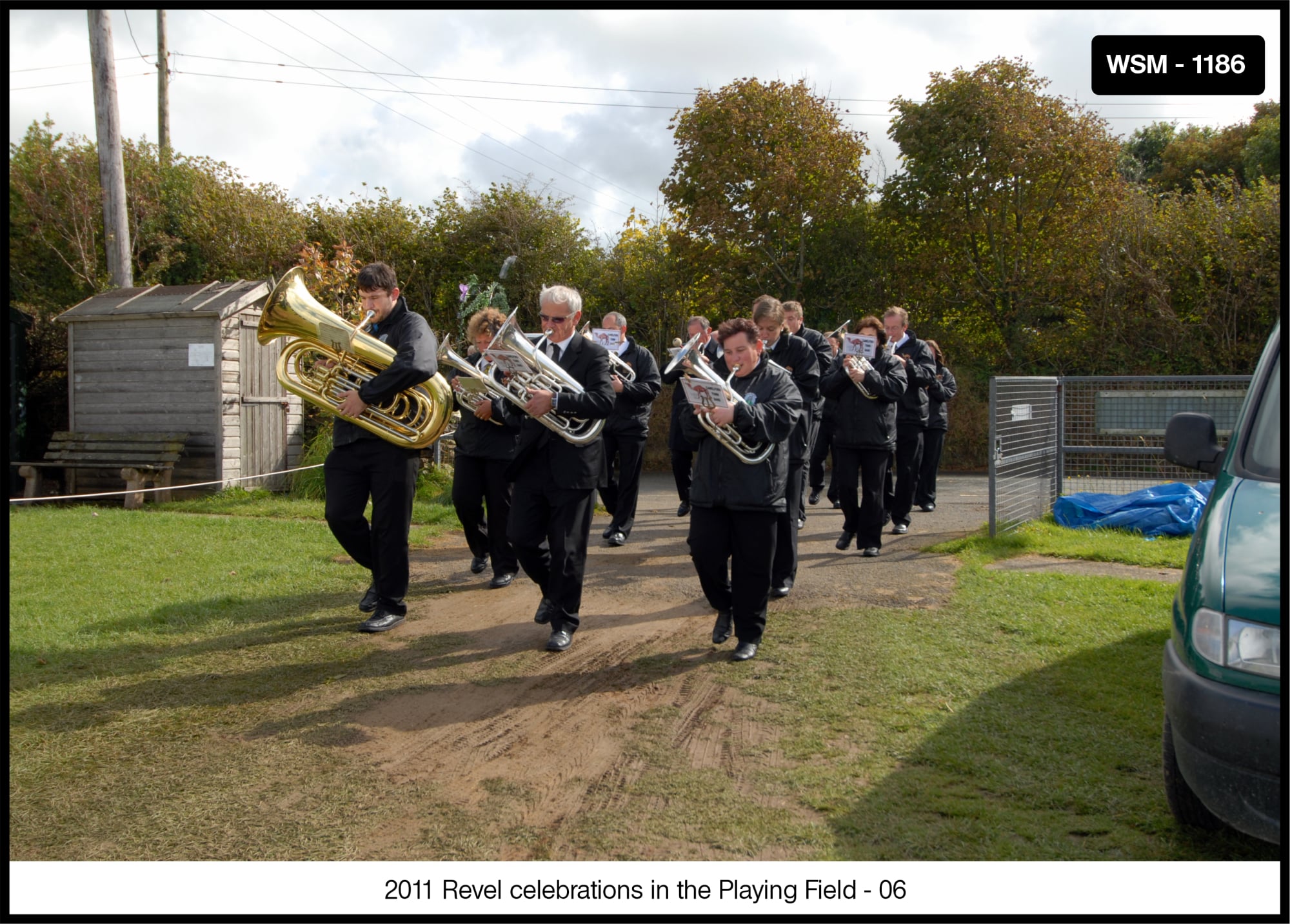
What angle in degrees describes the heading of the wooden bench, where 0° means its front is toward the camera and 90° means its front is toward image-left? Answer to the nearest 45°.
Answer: approximately 45°

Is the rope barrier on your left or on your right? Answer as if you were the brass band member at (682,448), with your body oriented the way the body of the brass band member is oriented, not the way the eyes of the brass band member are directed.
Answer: on your right

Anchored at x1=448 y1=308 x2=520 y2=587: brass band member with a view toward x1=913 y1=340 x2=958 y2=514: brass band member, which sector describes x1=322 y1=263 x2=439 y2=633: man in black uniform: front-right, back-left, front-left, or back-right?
back-right

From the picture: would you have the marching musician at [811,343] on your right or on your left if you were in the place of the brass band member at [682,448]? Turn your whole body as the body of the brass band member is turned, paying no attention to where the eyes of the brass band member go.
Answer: on your left

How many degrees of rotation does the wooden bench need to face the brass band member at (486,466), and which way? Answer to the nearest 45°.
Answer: approximately 45° to its left

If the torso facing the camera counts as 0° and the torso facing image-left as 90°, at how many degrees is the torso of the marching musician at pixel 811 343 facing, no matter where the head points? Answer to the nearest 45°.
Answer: approximately 45°

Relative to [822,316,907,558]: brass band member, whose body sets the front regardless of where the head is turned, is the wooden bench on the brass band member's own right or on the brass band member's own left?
on the brass band member's own right
